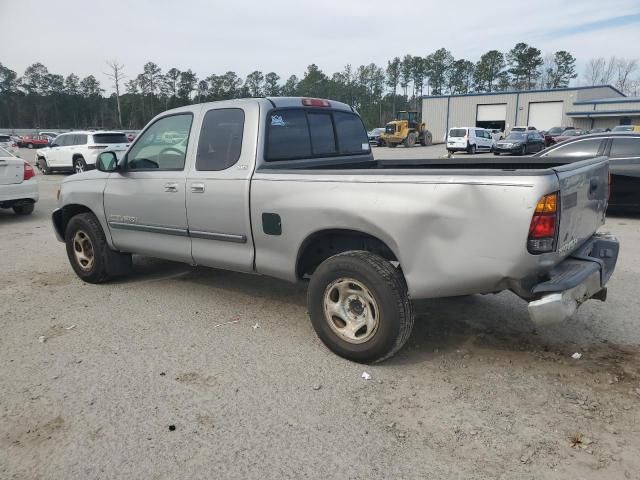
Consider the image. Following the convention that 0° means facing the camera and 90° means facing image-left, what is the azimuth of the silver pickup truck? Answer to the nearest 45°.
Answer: approximately 135°

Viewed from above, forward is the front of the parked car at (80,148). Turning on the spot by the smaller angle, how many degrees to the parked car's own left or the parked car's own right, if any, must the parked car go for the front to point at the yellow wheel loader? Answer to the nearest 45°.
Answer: approximately 90° to the parked car's own right

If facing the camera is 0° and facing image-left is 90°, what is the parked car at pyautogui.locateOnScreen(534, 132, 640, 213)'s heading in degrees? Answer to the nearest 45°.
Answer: approximately 90°

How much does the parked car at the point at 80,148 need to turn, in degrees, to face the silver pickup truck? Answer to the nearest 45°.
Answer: approximately 135° to its left

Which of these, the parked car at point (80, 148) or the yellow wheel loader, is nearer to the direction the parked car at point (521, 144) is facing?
the parked car

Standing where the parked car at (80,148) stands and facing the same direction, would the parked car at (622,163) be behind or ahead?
behind

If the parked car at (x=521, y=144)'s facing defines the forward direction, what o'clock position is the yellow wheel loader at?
The yellow wheel loader is roughly at 3 o'clock from the parked car.

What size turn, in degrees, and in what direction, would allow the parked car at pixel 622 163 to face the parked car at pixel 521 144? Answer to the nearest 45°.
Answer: approximately 90° to its right

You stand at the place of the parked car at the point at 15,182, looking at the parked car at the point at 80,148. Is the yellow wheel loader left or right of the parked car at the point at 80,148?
right
